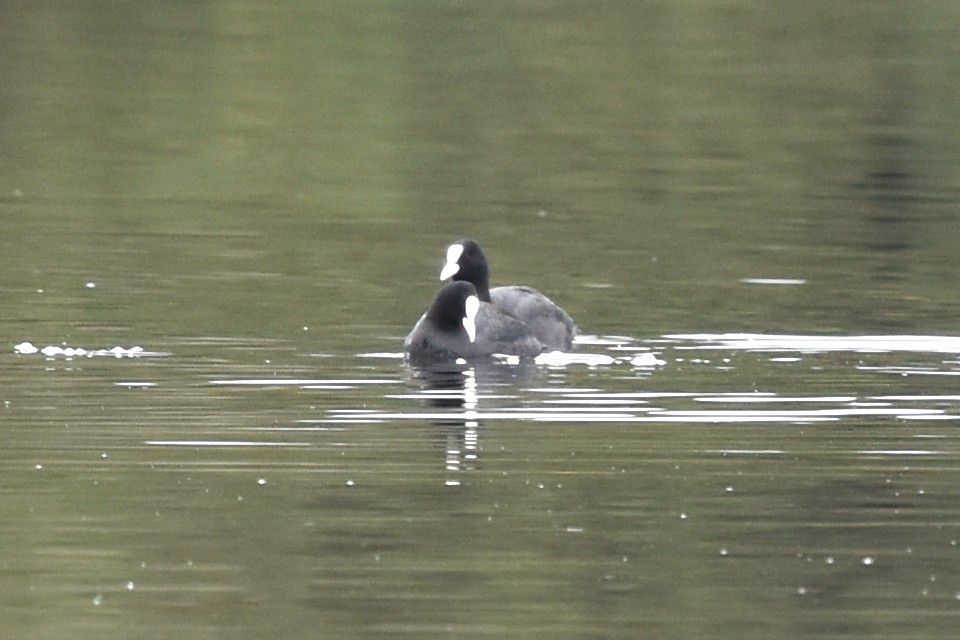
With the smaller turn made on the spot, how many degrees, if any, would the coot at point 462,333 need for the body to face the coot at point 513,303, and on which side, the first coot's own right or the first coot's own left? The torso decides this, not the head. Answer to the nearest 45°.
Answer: approximately 180°

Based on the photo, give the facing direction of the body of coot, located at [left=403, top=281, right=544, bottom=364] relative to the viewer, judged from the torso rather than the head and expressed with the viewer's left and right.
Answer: facing the viewer and to the left of the viewer

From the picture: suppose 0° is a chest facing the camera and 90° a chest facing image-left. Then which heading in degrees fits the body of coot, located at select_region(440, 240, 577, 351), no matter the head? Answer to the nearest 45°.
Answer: approximately 90°

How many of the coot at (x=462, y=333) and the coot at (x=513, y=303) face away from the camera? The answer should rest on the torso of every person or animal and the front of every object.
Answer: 0
